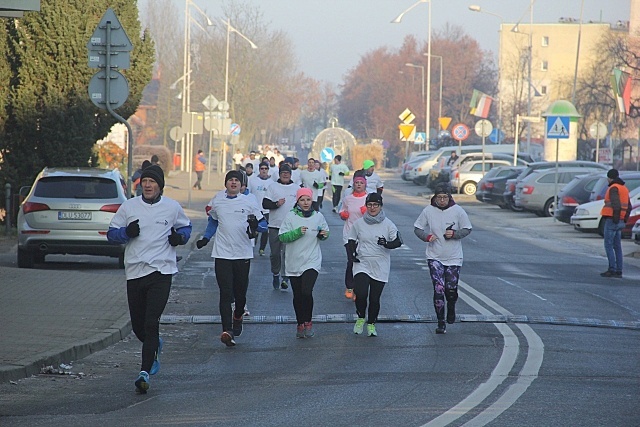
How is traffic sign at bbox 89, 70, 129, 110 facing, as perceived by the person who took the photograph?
facing away from the viewer

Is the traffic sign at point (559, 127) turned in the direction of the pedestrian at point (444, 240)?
yes

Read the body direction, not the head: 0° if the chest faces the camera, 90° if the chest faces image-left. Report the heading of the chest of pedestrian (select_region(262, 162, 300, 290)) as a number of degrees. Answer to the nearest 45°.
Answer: approximately 0°

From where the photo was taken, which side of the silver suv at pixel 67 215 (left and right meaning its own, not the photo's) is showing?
back

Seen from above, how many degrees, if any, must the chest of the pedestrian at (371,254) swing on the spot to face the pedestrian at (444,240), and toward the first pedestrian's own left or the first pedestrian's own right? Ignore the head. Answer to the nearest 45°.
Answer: approximately 135° to the first pedestrian's own left

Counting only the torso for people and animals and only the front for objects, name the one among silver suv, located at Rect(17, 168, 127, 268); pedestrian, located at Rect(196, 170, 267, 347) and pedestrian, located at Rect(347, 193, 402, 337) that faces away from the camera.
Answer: the silver suv

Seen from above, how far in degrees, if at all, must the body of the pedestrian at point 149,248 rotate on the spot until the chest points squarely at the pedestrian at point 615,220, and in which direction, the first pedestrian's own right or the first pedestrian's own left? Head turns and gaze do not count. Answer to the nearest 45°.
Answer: approximately 135° to the first pedestrian's own left

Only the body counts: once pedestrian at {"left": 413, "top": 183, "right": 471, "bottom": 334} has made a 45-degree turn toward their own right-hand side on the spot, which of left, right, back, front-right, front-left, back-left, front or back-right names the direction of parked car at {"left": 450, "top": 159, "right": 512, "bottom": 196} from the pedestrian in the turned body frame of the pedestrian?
back-right
